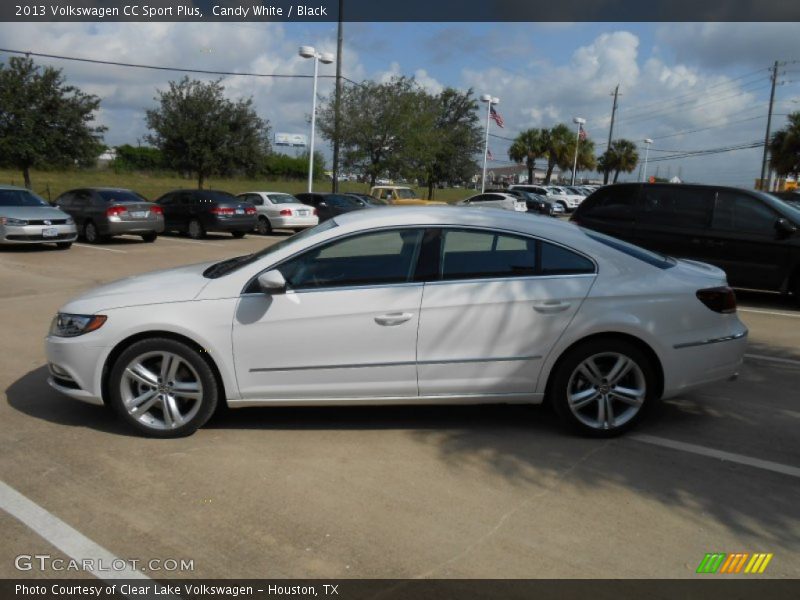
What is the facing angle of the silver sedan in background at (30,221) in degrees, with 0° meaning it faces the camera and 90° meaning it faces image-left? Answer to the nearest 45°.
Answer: approximately 315°

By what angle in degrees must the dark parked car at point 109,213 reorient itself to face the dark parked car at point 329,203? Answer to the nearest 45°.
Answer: approximately 90° to its right

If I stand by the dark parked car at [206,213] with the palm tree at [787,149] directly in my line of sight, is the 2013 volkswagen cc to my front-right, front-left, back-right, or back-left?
back-right

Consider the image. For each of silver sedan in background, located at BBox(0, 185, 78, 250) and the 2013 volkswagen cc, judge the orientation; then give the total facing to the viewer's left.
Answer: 1

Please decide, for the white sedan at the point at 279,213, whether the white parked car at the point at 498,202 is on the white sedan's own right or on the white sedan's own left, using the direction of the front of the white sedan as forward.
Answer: on the white sedan's own right

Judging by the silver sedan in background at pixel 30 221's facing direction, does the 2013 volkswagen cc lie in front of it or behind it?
in front

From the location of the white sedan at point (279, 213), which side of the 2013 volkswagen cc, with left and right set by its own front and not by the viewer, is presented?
right

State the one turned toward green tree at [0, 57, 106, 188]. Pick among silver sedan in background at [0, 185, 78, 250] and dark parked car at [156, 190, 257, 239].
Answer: the dark parked car

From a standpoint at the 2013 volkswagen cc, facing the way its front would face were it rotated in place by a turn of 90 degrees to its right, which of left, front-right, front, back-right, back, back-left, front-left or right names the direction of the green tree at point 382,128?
front

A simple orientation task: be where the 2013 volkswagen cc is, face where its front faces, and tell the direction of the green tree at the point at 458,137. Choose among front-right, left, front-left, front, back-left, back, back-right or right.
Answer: right

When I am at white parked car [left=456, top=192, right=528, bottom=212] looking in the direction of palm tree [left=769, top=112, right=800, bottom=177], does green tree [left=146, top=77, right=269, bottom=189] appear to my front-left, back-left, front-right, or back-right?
back-left

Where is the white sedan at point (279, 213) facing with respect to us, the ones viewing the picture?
facing away from the viewer and to the left of the viewer

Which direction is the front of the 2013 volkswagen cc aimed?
to the viewer's left

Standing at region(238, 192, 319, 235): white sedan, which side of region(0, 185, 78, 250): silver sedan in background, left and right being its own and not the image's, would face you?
left
